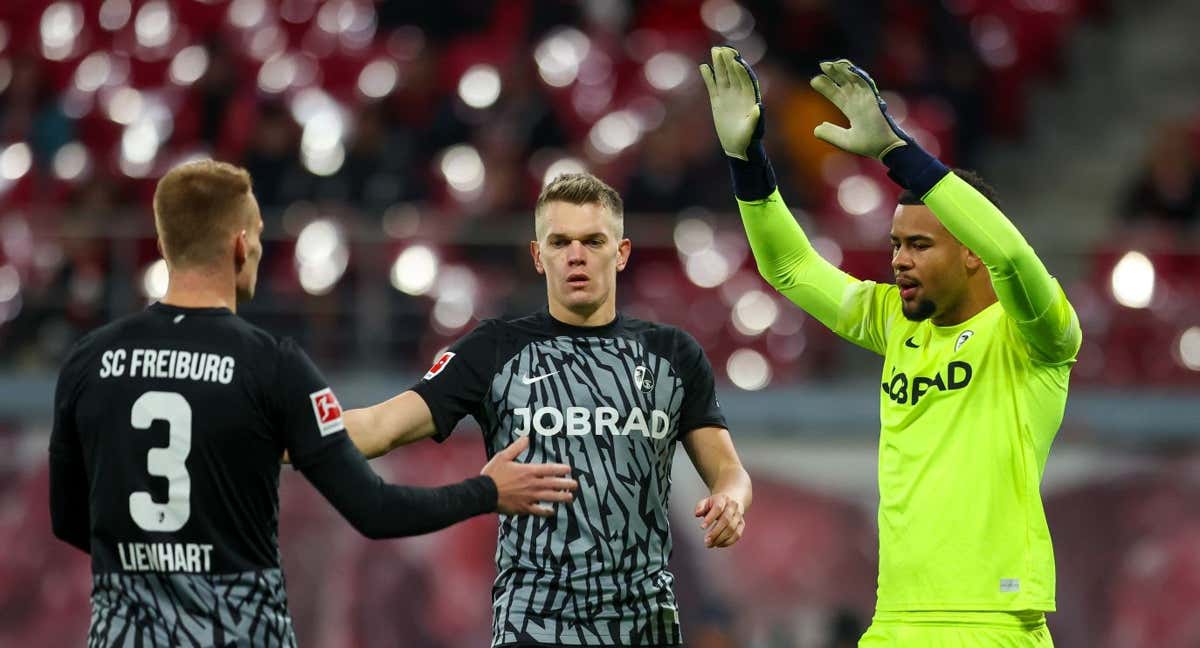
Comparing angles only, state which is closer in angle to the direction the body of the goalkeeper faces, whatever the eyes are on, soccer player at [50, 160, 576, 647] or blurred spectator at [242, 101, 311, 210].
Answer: the soccer player

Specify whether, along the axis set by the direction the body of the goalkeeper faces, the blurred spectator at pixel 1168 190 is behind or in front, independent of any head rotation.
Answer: behind

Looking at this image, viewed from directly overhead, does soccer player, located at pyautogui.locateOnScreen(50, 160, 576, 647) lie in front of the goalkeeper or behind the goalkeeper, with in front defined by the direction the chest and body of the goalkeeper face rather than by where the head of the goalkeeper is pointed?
in front

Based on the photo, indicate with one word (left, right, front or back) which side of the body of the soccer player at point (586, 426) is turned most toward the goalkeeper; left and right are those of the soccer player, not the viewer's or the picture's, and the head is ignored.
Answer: left

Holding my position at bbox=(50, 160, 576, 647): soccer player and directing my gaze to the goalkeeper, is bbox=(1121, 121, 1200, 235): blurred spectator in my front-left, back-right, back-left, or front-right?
front-left

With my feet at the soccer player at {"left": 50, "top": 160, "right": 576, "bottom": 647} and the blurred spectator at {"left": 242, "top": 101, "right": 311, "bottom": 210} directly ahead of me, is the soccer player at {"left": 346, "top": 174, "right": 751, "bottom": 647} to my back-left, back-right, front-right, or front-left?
front-right

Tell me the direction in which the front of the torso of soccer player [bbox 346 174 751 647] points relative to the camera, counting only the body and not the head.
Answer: toward the camera

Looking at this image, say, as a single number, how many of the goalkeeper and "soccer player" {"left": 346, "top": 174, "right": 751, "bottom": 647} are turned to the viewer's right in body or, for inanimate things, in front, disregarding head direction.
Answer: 0

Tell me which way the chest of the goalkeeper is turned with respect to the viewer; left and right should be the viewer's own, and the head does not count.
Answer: facing the viewer and to the left of the viewer

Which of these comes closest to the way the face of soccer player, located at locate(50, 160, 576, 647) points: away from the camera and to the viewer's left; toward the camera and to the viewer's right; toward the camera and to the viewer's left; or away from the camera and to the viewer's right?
away from the camera and to the viewer's right

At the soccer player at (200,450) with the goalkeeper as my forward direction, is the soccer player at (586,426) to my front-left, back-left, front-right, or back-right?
front-left

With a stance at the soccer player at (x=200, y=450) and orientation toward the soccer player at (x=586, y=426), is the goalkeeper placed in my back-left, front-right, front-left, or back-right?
front-right

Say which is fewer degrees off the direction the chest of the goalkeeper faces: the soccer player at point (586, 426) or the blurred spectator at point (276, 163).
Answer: the soccer player

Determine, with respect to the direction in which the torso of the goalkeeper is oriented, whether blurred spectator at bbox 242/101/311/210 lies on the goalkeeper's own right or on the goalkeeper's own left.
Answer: on the goalkeeper's own right
